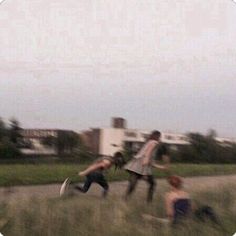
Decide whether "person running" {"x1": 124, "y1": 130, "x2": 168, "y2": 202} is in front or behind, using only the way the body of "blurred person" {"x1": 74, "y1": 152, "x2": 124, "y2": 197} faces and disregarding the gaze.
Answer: in front

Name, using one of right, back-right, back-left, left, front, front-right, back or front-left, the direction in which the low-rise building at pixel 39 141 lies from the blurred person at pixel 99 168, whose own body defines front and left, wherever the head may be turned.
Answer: left

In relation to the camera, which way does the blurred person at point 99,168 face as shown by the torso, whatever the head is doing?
to the viewer's right
